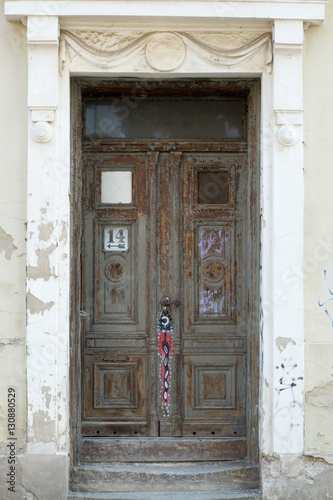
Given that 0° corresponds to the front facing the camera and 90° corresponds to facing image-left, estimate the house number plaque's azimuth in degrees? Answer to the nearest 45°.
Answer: approximately 0°
